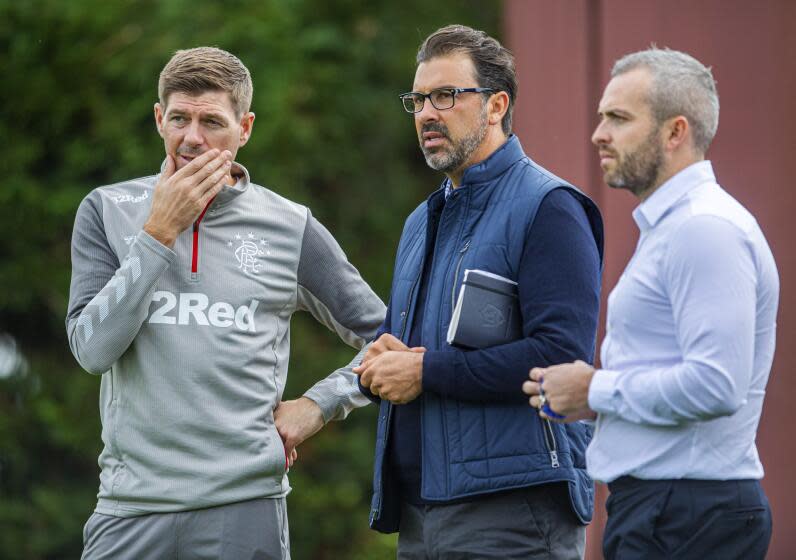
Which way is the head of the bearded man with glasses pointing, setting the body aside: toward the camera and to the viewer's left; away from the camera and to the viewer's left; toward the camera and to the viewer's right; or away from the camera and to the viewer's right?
toward the camera and to the viewer's left

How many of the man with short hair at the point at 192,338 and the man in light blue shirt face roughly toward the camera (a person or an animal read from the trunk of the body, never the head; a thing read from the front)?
1

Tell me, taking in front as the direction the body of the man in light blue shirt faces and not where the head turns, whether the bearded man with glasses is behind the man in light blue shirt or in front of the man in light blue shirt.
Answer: in front

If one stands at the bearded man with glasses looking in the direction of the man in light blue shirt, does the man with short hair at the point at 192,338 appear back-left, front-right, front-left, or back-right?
back-right

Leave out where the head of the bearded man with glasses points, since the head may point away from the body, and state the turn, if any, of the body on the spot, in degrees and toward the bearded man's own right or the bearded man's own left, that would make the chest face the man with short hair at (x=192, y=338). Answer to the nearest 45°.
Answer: approximately 45° to the bearded man's own right

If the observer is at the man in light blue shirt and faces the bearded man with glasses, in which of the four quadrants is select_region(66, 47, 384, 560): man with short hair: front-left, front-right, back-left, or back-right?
front-left

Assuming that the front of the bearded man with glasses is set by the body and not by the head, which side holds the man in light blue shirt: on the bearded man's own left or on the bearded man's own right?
on the bearded man's own left

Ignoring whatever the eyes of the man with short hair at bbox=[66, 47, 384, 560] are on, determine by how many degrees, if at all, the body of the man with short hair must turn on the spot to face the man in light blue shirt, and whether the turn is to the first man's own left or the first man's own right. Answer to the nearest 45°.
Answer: approximately 45° to the first man's own left

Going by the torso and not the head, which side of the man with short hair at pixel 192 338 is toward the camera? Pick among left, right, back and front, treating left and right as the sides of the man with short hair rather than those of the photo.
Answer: front

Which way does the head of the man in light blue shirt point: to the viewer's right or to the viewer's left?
to the viewer's left

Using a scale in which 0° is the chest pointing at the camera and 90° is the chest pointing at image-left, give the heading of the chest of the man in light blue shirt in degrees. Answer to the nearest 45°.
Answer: approximately 90°

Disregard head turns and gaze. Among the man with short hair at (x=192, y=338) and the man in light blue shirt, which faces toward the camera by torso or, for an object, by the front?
the man with short hair
